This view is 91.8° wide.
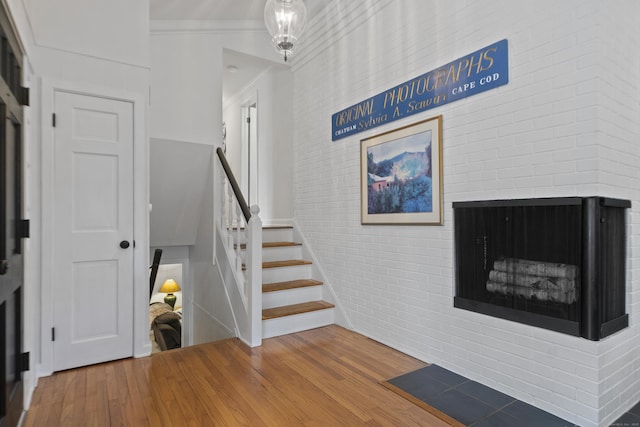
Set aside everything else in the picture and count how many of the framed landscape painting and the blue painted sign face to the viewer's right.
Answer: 0

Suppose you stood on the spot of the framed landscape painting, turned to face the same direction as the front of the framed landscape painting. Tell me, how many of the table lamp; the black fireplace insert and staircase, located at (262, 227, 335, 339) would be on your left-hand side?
1

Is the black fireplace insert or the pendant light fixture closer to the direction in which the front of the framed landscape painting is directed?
the pendant light fixture

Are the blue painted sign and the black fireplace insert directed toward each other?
no

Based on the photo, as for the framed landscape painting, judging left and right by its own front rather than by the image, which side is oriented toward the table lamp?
right

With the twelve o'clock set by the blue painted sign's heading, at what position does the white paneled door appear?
The white paneled door is roughly at 1 o'clock from the blue painted sign.

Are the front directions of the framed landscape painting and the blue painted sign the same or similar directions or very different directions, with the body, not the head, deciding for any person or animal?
same or similar directions

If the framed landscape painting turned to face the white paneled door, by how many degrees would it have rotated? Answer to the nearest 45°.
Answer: approximately 45° to its right

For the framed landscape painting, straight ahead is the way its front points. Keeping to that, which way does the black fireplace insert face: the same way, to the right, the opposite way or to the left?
the same way

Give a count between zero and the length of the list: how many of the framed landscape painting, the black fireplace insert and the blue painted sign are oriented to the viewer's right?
0

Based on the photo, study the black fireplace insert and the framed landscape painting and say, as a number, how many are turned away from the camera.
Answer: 0

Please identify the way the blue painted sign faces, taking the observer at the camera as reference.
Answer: facing the viewer and to the left of the viewer

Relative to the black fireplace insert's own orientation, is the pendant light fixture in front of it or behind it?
in front

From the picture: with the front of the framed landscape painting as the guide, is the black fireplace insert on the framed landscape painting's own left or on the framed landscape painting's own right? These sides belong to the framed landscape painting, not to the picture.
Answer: on the framed landscape painting's own left
